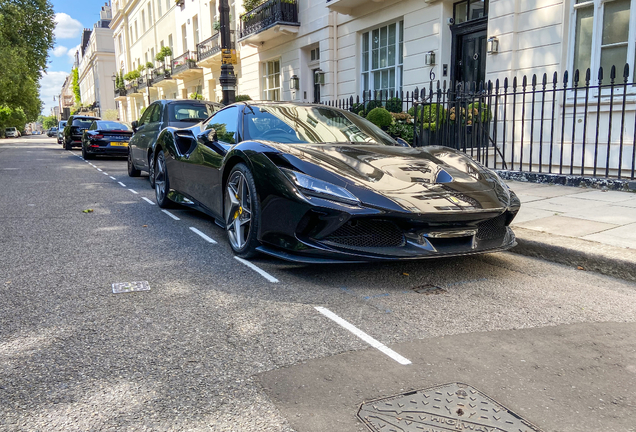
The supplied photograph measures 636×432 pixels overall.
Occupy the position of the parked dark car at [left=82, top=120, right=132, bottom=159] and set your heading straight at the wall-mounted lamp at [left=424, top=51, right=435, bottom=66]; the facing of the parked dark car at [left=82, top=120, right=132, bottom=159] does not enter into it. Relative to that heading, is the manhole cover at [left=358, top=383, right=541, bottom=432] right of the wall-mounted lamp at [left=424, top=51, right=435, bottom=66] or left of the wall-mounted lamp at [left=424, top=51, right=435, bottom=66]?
right

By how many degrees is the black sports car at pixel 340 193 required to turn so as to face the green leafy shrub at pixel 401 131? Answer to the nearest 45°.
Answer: approximately 135° to its left

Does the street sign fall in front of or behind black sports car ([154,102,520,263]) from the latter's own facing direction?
behind

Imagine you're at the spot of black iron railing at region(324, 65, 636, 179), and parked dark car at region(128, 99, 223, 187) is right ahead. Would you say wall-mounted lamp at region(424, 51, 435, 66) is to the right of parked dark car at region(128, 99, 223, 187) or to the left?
right

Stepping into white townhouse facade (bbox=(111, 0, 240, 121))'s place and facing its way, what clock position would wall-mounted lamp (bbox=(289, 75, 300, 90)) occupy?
The wall-mounted lamp is roughly at 10 o'clock from the white townhouse facade.

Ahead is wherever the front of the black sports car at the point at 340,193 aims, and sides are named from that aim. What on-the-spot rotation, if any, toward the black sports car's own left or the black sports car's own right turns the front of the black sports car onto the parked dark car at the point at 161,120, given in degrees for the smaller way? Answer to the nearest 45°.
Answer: approximately 180°

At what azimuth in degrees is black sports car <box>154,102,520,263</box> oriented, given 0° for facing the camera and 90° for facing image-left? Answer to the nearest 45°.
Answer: approximately 315°

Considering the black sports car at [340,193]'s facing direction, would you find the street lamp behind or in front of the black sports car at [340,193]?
behind

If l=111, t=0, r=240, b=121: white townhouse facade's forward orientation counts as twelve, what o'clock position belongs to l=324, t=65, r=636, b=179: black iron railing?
The black iron railing is roughly at 10 o'clock from the white townhouse facade.

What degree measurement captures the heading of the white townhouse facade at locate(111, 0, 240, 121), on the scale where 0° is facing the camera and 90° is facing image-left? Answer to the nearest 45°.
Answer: approximately 45°

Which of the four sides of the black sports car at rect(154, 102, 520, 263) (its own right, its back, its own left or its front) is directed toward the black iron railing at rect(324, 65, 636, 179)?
left

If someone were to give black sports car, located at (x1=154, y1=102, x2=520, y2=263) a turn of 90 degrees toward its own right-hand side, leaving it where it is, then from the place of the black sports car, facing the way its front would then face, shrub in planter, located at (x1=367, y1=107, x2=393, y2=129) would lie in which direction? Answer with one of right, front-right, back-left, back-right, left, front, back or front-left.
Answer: back-right

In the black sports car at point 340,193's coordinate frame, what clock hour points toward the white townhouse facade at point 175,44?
The white townhouse facade is roughly at 7 o'clock from the black sports car.

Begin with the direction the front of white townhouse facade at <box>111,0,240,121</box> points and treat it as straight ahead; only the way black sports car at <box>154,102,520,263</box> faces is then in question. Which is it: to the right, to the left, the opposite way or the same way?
to the left

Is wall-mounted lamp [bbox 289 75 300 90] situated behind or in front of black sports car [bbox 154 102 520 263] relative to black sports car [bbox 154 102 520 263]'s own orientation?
behind
